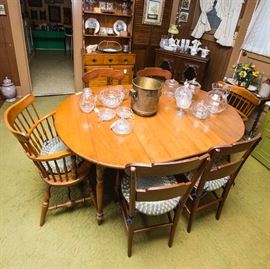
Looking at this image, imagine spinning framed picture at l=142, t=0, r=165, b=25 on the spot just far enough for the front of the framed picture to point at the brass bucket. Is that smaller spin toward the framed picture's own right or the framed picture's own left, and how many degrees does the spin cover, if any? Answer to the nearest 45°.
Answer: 0° — it already faces it

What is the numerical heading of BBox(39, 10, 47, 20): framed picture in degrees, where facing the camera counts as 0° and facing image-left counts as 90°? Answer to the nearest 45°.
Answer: approximately 0°

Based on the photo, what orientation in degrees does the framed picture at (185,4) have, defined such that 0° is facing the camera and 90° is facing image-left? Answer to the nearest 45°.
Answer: approximately 0°

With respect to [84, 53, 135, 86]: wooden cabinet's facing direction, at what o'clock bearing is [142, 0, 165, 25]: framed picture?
The framed picture is roughly at 8 o'clock from the wooden cabinet.

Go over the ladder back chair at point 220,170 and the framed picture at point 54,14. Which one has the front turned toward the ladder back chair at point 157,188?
the framed picture

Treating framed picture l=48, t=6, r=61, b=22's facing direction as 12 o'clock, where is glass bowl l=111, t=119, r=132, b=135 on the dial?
The glass bowl is roughly at 12 o'clock from the framed picture.

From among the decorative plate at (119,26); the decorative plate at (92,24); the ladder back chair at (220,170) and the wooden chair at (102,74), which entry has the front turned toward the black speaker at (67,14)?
the ladder back chair

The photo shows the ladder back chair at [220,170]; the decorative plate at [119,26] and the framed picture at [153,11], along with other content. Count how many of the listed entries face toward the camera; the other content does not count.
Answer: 2

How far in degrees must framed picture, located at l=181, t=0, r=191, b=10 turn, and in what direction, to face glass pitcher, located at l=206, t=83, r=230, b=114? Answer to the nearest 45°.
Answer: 0° — it already faces it

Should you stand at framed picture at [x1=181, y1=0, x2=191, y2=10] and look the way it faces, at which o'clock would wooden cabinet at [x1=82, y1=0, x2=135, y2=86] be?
The wooden cabinet is roughly at 2 o'clock from the framed picture.

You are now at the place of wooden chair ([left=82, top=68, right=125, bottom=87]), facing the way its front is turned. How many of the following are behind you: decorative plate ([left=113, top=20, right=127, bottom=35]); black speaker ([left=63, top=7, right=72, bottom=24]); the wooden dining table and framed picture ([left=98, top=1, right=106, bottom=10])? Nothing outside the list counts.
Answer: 3

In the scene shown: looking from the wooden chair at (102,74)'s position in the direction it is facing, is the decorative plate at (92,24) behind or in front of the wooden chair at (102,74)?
behind
